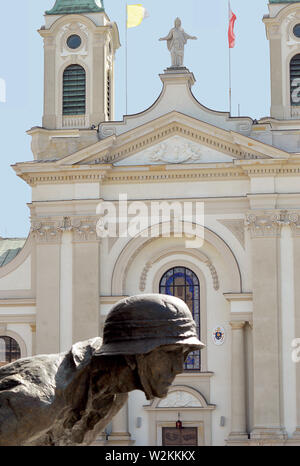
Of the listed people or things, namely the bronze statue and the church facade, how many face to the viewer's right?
1

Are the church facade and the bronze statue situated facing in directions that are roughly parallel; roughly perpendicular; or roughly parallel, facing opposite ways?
roughly perpendicular

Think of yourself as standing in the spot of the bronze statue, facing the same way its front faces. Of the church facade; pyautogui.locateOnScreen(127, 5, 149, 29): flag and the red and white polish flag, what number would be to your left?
3

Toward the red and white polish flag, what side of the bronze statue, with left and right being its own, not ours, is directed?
left

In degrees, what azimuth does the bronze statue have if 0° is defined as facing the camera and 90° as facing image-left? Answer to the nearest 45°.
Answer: approximately 270°

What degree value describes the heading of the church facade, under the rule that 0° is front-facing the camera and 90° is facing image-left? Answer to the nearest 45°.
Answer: approximately 0°

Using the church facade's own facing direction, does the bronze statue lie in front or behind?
in front

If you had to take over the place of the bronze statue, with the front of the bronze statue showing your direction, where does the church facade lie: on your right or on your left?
on your left
